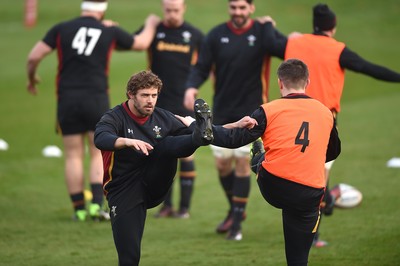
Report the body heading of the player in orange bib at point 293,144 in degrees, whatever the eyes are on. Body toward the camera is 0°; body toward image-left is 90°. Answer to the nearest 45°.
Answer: approximately 180°

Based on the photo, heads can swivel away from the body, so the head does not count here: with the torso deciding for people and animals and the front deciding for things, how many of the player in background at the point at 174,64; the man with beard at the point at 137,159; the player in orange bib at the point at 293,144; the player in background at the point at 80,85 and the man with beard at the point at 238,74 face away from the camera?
2

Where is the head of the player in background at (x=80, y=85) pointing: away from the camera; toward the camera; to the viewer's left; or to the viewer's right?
away from the camera

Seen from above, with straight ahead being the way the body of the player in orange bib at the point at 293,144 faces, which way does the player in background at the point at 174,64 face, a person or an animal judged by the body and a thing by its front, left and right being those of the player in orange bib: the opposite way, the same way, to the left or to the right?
the opposite way

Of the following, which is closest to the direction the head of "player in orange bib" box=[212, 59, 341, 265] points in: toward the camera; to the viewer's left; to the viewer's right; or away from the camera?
away from the camera

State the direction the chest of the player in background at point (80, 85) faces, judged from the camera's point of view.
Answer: away from the camera

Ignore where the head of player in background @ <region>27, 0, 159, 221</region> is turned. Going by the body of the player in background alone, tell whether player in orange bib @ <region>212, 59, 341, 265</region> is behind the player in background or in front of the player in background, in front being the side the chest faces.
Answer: behind

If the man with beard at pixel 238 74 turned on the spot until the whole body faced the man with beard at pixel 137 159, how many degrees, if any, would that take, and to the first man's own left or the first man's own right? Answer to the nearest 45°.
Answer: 0° — they already face them
